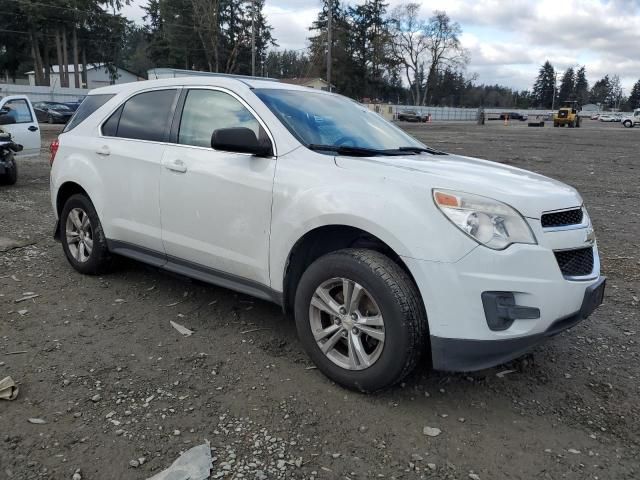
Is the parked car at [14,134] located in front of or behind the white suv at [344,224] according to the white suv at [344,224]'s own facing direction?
behind

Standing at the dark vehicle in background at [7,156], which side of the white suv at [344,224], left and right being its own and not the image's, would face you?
back

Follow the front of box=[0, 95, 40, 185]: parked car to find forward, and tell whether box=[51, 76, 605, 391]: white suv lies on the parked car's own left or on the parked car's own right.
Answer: on the parked car's own left

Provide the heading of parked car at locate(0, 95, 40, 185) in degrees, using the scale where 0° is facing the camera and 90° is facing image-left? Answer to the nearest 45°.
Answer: approximately 45°

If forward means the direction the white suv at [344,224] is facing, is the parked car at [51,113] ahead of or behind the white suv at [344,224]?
behind

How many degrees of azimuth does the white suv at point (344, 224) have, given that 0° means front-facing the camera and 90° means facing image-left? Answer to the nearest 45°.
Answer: approximately 315°

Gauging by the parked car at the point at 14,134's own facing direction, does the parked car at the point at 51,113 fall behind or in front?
behind
